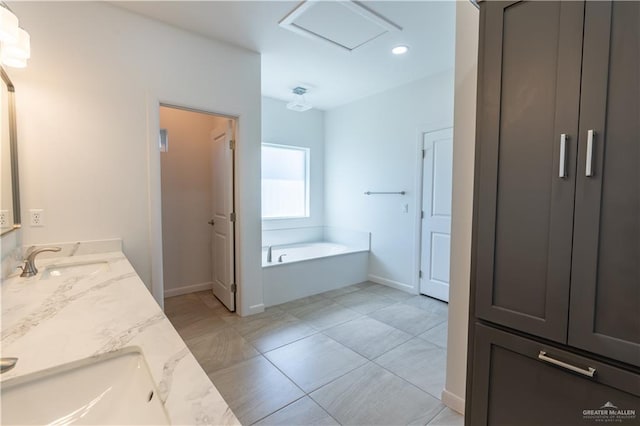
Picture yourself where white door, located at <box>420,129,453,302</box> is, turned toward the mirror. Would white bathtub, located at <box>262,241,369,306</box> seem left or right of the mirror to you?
right

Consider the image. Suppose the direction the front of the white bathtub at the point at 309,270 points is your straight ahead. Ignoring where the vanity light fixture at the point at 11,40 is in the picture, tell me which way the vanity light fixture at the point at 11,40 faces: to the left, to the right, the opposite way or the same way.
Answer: to the left

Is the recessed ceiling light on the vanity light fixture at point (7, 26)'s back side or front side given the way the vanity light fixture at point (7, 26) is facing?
on the front side

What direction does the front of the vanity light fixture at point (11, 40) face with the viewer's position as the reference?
facing to the right of the viewer

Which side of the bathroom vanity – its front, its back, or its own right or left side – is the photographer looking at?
right

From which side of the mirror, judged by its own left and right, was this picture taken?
right

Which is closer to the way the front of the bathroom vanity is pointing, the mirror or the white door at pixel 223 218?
the white door
